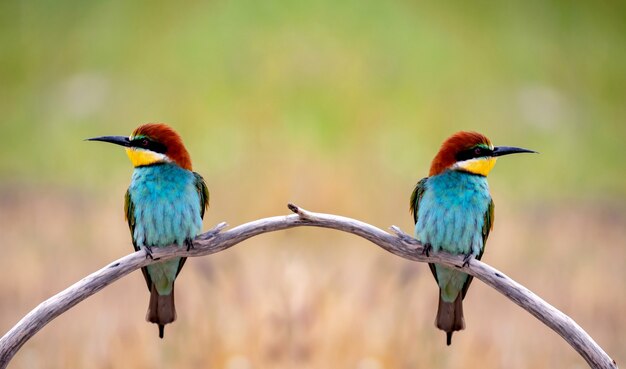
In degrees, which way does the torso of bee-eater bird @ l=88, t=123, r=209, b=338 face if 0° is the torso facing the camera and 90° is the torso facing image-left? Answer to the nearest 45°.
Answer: approximately 0°

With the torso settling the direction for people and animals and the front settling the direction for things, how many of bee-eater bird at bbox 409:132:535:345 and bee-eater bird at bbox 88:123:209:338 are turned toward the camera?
2

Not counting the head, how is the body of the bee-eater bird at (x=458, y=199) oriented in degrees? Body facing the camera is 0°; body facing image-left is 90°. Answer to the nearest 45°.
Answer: approximately 0°

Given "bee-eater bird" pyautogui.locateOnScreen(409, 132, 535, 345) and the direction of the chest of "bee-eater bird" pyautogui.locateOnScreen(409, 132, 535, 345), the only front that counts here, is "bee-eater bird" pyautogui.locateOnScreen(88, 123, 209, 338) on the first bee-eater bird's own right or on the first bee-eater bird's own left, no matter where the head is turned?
on the first bee-eater bird's own right

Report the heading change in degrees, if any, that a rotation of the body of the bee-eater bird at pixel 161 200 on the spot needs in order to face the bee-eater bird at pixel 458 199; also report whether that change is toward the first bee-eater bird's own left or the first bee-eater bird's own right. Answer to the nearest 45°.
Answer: approximately 90° to the first bee-eater bird's own left
